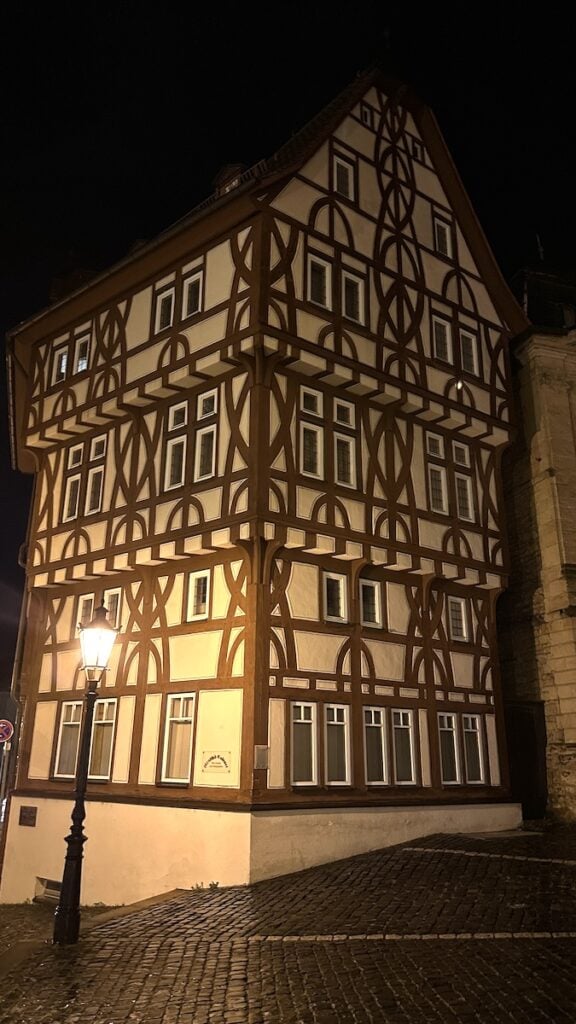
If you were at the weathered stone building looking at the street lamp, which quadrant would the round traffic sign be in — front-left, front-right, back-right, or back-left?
front-right

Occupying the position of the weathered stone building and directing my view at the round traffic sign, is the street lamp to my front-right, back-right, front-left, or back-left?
front-left
